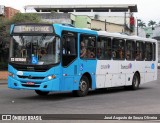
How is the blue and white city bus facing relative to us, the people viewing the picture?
facing the viewer and to the left of the viewer

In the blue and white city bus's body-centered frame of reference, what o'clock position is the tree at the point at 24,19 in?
The tree is roughly at 4 o'clock from the blue and white city bus.
